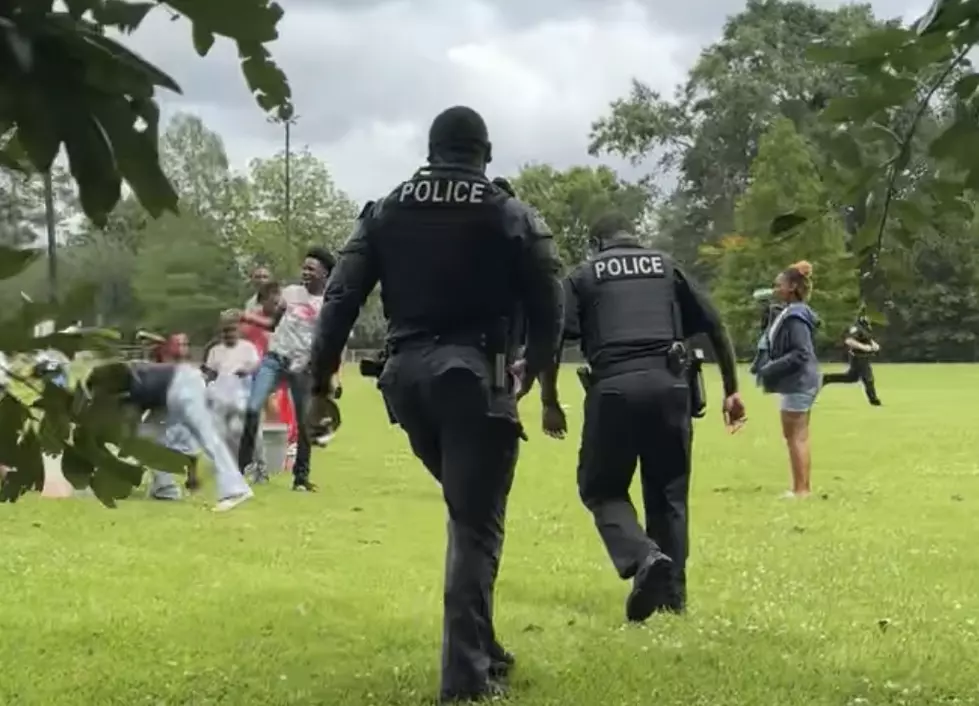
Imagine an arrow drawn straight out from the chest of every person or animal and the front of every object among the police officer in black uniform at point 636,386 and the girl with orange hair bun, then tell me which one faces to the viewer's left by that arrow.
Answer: the girl with orange hair bun

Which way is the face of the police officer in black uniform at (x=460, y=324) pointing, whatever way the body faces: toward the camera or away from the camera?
away from the camera

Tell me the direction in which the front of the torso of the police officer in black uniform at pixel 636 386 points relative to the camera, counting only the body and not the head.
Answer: away from the camera

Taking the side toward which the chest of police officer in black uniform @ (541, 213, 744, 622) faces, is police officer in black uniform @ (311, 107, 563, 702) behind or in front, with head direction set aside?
behind

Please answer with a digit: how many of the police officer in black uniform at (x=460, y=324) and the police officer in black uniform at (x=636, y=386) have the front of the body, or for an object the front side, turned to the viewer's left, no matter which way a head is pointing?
0

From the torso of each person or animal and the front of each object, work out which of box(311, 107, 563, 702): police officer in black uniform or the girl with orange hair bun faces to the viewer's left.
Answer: the girl with orange hair bun

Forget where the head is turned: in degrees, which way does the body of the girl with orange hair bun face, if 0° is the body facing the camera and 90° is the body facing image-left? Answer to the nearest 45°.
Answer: approximately 90°

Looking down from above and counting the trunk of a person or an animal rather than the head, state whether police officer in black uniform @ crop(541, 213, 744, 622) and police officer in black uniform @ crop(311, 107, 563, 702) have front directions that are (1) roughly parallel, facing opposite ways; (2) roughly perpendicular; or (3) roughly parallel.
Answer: roughly parallel

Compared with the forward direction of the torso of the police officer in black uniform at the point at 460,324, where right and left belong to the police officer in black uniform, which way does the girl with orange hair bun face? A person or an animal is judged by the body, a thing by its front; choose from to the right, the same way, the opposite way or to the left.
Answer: to the left

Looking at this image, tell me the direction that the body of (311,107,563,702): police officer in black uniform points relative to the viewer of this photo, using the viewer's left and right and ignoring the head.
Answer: facing away from the viewer

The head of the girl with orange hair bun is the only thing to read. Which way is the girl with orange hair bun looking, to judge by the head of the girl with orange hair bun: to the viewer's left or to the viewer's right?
to the viewer's left
